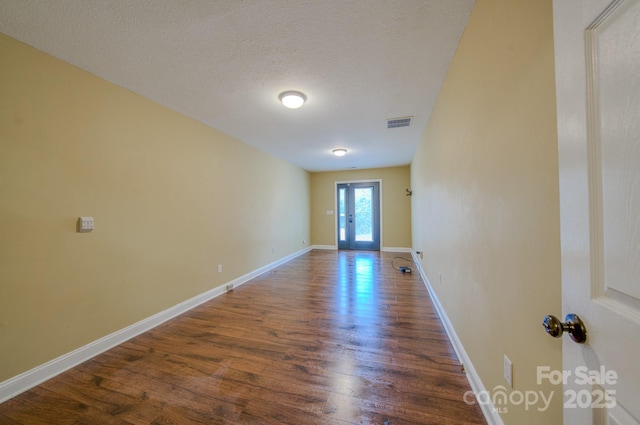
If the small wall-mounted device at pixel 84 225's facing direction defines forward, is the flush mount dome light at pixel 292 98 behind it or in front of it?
in front

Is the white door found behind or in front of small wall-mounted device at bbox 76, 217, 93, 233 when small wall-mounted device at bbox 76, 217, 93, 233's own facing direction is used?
in front

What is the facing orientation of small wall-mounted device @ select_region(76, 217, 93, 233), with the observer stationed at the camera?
facing the viewer and to the right of the viewer

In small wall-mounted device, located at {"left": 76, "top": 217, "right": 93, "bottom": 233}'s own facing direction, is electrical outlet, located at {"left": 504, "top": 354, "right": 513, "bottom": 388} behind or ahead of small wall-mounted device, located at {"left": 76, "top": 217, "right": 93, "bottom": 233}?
ahead

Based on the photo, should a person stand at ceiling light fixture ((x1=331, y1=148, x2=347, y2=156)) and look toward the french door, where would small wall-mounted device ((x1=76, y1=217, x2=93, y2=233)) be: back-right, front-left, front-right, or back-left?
back-left

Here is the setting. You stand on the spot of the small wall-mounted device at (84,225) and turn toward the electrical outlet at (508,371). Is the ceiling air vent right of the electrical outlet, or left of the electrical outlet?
left

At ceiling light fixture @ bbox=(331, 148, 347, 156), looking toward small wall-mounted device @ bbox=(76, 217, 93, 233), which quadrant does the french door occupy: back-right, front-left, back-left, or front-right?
back-right

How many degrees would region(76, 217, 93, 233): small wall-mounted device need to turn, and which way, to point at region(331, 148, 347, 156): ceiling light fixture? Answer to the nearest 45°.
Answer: approximately 45° to its left
